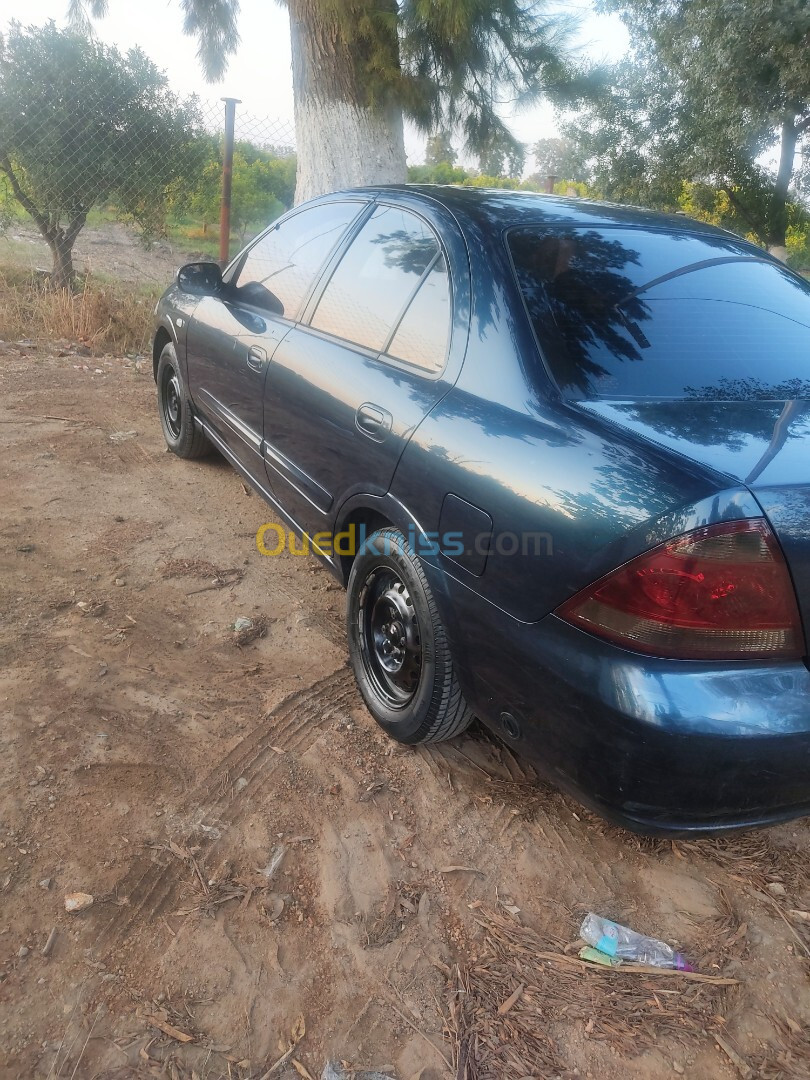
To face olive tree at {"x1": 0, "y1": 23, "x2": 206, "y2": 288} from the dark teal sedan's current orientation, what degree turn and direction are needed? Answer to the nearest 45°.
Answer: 0° — it already faces it

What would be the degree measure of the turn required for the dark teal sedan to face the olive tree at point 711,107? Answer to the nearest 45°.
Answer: approximately 45° to its right

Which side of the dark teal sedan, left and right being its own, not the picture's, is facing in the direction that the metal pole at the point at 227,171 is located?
front

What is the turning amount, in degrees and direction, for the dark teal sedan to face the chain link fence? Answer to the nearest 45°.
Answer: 0° — it already faces it

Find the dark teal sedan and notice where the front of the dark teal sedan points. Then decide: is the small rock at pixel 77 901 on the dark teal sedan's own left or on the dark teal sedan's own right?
on the dark teal sedan's own left

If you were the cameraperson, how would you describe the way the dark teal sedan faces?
facing away from the viewer and to the left of the viewer
